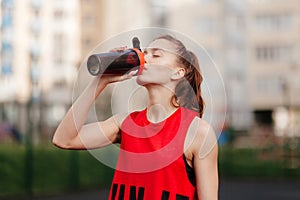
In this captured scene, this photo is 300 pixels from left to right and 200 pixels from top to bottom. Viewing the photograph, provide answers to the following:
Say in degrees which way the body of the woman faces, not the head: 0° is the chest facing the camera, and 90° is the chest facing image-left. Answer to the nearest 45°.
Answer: approximately 45°

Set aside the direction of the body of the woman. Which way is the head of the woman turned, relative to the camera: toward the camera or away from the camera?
toward the camera
